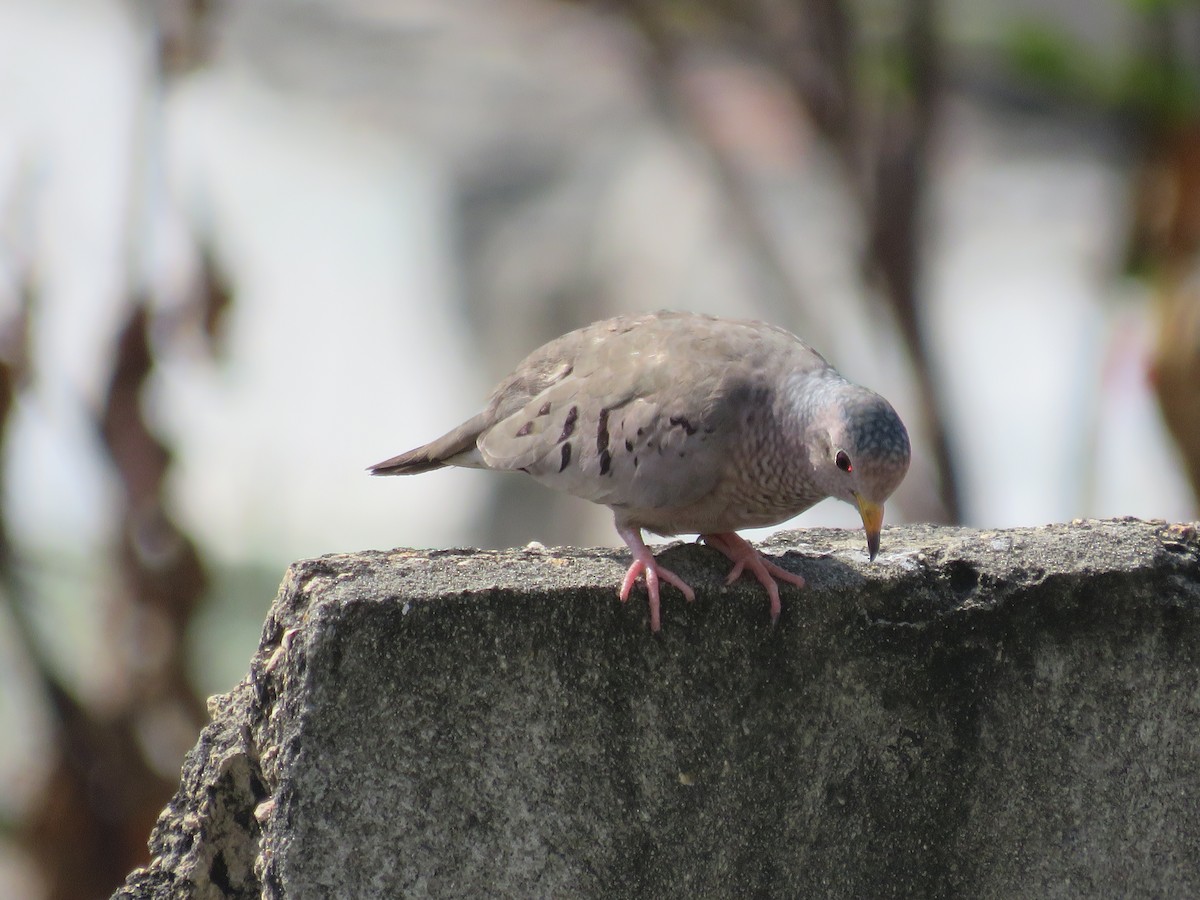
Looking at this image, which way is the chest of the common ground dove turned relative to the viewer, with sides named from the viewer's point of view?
facing the viewer and to the right of the viewer

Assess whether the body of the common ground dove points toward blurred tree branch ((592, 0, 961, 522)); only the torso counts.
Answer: no
